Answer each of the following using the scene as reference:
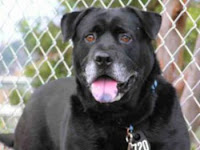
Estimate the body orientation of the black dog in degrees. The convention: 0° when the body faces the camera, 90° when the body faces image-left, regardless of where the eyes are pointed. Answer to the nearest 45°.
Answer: approximately 315°

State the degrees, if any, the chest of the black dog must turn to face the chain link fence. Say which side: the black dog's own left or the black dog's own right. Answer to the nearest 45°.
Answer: approximately 135° to the black dog's own left
